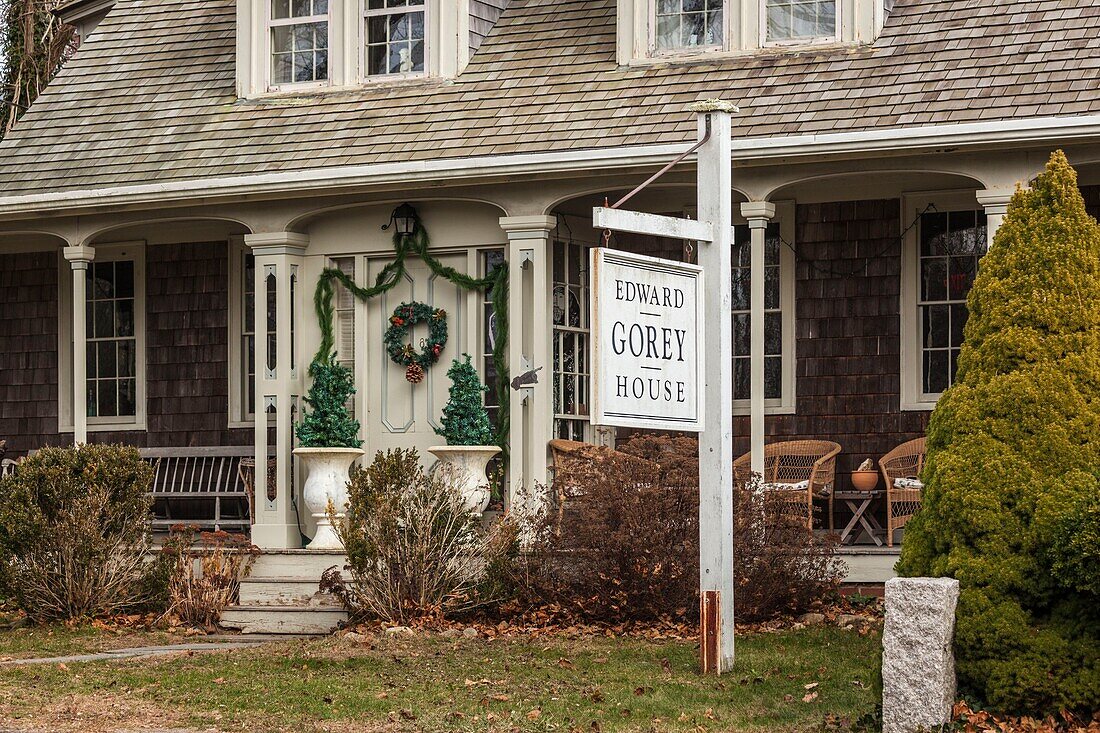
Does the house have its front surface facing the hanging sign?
yes

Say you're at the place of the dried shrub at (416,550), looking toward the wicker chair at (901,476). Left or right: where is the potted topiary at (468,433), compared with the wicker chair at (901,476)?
left

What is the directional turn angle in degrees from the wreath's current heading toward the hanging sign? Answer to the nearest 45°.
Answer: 0° — it already faces it

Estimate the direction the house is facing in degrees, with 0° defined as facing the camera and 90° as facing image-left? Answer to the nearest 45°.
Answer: approximately 0°

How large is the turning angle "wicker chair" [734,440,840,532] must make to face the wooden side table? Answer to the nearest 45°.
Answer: approximately 90° to its left
